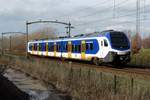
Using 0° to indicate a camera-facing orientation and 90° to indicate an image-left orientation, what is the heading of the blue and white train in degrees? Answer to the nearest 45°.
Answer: approximately 315°
